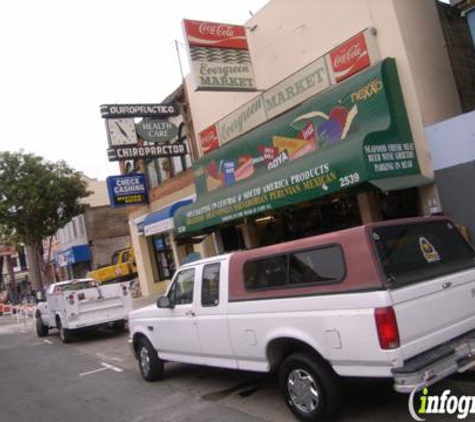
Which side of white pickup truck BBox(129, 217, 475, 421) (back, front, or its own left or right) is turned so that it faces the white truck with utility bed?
front

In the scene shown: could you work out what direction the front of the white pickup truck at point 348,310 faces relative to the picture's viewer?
facing away from the viewer and to the left of the viewer

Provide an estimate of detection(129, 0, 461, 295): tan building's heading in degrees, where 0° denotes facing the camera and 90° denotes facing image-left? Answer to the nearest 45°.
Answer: approximately 45°

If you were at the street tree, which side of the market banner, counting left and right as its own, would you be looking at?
right

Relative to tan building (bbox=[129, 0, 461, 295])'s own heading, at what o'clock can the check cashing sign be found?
The check cashing sign is roughly at 3 o'clock from the tan building.

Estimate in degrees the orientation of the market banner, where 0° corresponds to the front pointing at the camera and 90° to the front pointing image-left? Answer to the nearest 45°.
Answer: approximately 45°

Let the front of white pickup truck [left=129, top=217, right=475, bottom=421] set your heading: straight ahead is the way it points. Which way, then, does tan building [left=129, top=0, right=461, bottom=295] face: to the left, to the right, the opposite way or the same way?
to the left

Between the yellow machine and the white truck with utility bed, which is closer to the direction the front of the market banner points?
the white truck with utility bed

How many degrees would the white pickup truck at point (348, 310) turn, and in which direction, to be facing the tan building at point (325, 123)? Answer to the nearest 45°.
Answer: approximately 45° to its right

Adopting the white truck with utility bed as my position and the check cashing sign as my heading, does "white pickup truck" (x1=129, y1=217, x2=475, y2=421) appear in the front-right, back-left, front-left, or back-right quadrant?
back-right

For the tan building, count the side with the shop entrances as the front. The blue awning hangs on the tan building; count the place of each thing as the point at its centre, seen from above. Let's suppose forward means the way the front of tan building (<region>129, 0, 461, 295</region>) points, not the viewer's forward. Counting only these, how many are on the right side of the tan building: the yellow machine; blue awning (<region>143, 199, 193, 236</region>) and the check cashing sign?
3

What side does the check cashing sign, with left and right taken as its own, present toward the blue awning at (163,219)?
front

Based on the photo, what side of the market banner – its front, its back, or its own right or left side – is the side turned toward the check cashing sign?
right

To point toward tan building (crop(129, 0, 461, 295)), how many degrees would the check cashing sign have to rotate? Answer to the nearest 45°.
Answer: approximately 45° to its left

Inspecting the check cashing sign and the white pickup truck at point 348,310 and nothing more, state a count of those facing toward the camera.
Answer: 1
